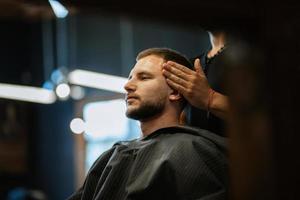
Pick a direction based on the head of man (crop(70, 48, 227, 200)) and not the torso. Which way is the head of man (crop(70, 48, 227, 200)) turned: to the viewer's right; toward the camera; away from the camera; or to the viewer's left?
to the viewer's left

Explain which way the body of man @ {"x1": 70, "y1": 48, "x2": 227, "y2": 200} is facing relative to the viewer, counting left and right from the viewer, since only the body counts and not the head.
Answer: facing the viewer and to the left of the viewer
